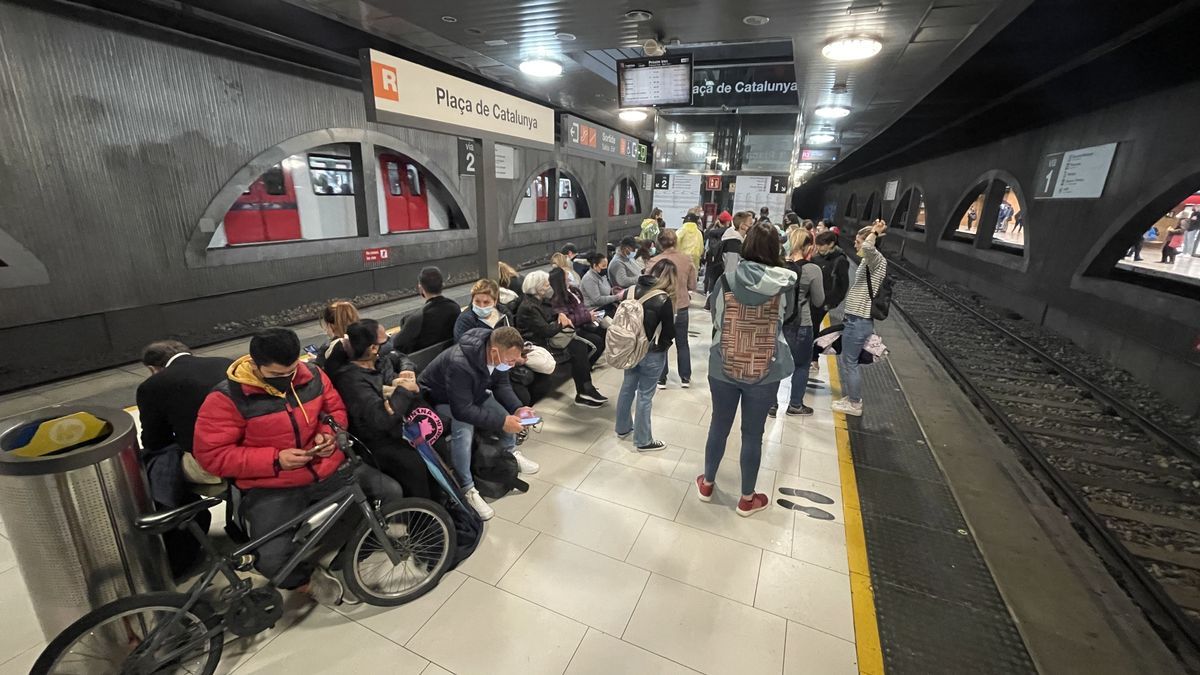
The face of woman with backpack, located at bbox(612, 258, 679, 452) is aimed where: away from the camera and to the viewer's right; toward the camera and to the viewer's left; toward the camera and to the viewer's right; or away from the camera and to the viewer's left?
away from the camera and to the viewer's right

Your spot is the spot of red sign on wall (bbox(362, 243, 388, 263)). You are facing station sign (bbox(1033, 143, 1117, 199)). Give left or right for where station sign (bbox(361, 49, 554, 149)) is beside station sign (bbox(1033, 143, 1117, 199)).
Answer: right

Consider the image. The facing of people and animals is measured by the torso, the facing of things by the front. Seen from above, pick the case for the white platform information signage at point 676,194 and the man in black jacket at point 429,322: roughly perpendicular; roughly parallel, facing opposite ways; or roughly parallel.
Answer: roughly perpendicular

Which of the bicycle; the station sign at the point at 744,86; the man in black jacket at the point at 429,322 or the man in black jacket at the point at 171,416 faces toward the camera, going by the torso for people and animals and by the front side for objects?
the station sign

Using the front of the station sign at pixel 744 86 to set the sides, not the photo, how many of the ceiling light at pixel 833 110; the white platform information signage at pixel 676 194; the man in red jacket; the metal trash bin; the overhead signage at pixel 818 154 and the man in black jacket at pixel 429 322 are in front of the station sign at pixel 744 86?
3

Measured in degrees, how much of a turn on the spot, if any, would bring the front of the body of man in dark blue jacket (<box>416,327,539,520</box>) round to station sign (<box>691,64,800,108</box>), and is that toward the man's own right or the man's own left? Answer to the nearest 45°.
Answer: approximately 90° to the man's own left

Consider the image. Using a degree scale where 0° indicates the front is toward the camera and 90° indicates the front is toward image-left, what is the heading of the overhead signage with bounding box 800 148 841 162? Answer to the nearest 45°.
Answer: approximately 0°

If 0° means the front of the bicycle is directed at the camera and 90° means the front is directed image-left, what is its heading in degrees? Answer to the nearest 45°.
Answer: approximately 225°

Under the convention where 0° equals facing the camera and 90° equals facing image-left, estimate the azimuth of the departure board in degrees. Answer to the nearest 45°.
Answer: approximately 0°

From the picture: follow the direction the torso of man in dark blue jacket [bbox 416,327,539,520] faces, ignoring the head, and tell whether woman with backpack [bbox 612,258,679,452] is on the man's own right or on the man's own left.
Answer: on the man's own left

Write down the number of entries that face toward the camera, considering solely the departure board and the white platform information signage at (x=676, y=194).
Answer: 2

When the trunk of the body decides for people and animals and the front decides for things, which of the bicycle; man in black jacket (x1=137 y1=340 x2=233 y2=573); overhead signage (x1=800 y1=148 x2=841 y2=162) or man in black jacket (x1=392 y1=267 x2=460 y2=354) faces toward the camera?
the overhead signage

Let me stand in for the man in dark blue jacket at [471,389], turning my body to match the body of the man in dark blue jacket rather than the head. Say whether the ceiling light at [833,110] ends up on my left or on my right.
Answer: on my left

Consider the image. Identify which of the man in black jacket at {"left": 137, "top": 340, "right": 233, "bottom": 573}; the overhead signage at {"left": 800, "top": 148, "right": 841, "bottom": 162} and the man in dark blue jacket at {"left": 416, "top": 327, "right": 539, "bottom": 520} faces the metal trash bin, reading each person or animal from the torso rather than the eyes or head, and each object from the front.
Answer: the overhead signage
